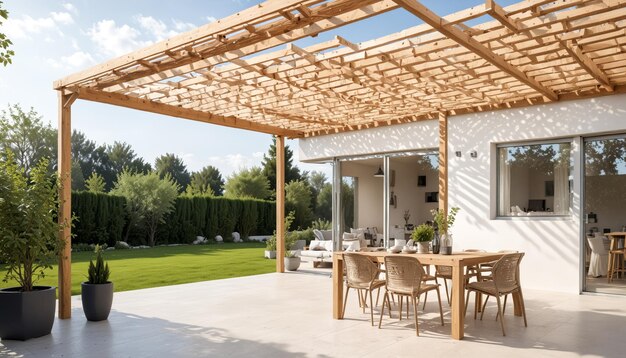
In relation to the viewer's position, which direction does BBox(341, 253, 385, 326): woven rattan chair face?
facing away from the viewer and to the right of the viewer

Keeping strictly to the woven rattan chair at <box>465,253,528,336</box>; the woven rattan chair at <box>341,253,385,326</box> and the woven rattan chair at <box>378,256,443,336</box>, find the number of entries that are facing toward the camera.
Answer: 0

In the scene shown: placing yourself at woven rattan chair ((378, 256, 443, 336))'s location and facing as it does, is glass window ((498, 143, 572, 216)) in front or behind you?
in front

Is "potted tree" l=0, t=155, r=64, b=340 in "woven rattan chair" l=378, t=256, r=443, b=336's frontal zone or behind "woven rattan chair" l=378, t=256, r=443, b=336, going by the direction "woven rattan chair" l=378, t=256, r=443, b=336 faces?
behind

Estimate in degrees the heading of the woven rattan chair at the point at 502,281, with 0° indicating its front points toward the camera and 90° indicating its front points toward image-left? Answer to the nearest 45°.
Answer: approximately 135°

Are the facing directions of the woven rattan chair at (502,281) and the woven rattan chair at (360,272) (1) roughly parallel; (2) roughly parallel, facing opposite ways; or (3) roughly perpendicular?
roughly perpendicular

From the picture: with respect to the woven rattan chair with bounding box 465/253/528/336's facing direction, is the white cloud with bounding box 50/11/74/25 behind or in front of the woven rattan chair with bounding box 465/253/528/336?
in front

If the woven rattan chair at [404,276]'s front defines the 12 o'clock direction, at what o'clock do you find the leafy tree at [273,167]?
The leafy tree is roughly at 10 o'clock from the woven rattan chair.

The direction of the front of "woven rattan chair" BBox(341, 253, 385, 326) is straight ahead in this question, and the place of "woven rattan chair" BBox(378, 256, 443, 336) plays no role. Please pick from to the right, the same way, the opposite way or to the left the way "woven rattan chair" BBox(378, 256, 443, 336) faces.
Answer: the same way

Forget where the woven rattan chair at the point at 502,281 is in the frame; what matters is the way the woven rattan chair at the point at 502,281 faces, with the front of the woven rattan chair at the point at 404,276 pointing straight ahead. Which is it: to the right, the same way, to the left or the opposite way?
to the left

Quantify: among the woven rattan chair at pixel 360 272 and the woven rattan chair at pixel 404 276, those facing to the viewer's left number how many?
0

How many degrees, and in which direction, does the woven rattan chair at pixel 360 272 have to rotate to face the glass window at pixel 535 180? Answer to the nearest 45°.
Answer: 0° — it already faces it

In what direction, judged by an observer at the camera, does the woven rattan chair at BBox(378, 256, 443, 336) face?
facing away from the viewer and to the right of the viewer
